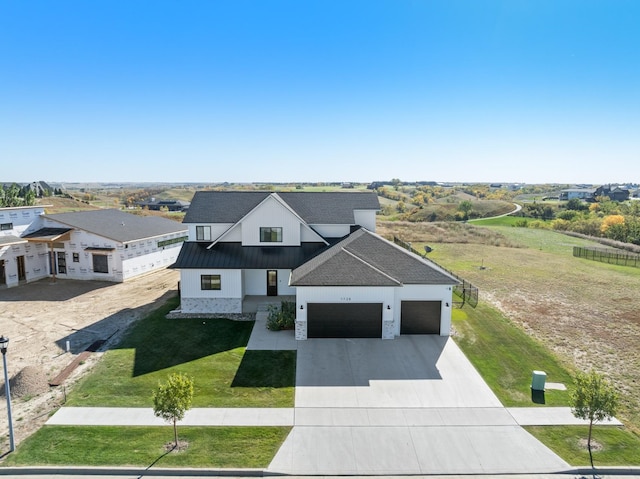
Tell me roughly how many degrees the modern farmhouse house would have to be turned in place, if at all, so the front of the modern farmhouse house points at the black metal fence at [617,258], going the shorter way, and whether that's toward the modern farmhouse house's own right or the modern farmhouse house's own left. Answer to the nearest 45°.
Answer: approximately 135° to the modern farmhouse house's own left

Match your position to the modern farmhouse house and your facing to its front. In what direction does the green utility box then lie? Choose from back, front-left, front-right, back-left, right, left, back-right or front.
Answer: front-left

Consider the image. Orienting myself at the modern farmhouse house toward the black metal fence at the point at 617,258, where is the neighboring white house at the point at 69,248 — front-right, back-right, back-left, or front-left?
back-left

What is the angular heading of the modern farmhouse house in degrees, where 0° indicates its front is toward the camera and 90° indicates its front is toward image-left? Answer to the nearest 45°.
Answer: approximately 0°

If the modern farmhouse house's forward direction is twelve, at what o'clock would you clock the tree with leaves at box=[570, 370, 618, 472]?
The tree with leaves is roughly at 11 o'clock from the modern farmhouse house.

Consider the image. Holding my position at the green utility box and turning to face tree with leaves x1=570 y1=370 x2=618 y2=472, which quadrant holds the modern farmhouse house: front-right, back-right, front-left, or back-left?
back-right

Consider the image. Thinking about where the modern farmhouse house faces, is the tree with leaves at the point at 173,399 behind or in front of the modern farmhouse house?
in front

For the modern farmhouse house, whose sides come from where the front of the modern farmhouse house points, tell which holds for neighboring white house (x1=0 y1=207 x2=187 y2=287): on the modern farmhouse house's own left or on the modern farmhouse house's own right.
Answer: on the modern farmhouse house's own right

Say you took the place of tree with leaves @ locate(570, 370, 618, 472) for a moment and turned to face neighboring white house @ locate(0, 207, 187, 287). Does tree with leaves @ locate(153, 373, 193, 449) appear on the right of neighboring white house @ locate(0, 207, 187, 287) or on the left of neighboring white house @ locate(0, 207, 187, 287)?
left
